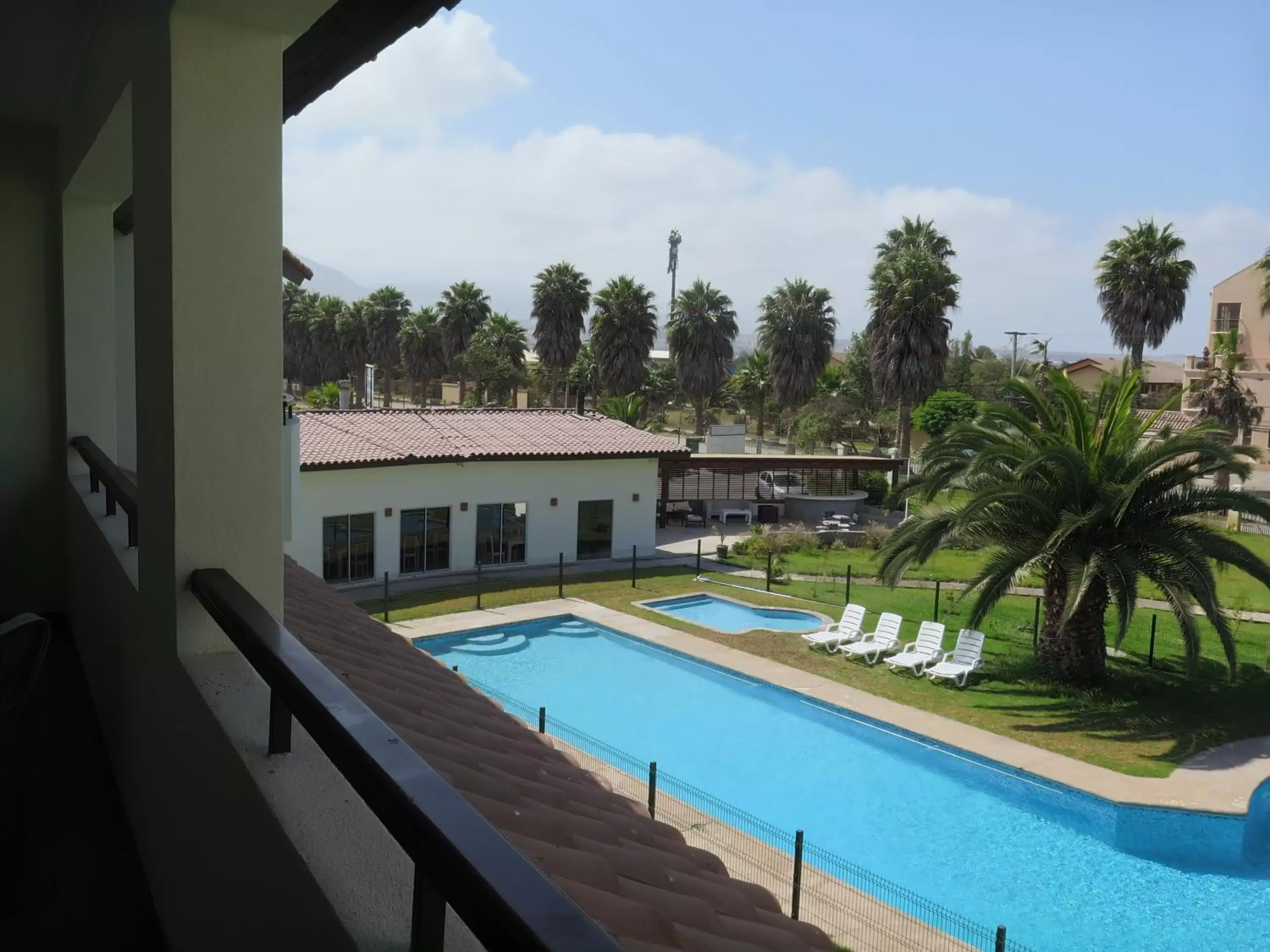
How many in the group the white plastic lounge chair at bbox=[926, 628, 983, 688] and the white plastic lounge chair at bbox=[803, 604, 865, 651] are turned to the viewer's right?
0

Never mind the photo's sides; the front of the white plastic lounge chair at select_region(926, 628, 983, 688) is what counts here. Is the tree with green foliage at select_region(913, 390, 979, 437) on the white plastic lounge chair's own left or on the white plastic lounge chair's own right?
on the white plastic lounge chair's own right

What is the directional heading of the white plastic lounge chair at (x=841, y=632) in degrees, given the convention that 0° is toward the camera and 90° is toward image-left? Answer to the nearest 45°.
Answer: approximately 45°

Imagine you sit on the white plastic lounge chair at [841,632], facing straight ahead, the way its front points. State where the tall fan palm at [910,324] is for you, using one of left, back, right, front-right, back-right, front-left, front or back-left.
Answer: back-right

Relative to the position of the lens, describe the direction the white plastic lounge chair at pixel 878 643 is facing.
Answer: facing the viewer and to the left of the viewer

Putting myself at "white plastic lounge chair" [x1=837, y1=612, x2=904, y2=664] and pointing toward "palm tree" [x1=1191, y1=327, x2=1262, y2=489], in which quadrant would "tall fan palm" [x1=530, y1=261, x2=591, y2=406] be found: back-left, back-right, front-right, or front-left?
front-left

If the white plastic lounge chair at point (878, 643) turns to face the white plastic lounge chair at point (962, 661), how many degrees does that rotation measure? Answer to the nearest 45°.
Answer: approximately 90° to its left

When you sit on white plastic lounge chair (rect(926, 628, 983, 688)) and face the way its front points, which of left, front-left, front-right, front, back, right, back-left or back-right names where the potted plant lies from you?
right

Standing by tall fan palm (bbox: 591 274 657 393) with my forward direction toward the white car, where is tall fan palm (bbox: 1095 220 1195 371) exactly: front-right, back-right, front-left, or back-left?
front-left

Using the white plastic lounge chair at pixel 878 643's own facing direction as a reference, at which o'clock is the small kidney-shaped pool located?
The small kidney-shaped pool is roughly at 3 o'clock from the white plastic lounge chair.

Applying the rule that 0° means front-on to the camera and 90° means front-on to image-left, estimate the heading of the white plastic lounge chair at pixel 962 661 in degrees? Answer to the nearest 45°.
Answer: approximately 45°

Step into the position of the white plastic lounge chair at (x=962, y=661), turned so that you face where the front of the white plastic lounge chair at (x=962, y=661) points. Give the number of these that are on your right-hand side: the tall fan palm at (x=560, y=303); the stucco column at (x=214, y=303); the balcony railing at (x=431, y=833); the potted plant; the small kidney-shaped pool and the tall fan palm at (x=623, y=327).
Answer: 4

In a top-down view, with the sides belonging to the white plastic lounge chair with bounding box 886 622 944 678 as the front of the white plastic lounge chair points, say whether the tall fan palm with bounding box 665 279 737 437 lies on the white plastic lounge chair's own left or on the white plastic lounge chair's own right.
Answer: on the white plastic lounge chair's own right

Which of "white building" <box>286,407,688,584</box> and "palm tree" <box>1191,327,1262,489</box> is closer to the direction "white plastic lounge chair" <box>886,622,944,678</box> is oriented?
the white building

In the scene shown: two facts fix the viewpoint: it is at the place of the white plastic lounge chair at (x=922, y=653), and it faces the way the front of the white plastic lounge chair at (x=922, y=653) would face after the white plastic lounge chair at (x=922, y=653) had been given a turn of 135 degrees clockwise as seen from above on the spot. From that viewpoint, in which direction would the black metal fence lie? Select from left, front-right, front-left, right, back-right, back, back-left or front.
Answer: back

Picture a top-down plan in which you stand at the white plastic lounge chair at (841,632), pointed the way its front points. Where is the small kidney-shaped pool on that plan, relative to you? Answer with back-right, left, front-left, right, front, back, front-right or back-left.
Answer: right

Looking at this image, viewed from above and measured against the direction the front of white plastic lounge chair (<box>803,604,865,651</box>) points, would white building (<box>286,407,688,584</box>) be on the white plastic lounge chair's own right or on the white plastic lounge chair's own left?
on the white plastic lounge chair's own right
